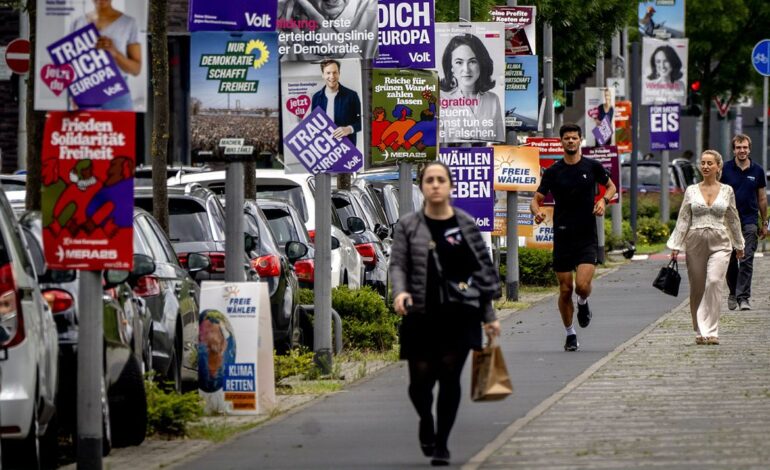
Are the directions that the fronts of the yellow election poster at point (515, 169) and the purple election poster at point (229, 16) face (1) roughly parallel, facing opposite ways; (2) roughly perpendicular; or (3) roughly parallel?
roughly parallel

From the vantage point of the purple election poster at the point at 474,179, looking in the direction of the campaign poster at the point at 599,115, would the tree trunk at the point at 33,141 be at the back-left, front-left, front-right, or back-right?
back-left

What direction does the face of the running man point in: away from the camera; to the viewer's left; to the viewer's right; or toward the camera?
toward the camera

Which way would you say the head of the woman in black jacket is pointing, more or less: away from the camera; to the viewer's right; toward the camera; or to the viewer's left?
toward the camera

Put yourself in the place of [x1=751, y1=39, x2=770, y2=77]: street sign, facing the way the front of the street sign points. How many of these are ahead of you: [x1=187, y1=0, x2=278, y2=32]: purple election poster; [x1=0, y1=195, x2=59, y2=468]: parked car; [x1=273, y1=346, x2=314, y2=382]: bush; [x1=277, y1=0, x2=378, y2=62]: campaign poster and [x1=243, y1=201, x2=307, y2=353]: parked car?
5

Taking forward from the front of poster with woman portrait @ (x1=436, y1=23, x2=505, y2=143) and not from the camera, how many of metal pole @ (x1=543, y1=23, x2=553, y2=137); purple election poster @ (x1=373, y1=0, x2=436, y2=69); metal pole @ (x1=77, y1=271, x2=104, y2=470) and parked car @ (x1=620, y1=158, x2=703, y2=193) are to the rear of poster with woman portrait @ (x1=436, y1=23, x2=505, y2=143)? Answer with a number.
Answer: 2

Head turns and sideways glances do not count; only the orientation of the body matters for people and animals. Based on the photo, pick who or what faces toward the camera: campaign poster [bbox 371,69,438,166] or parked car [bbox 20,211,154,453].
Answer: the campaign poster

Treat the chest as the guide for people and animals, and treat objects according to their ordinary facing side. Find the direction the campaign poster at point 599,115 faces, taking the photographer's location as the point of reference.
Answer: facing the viewer

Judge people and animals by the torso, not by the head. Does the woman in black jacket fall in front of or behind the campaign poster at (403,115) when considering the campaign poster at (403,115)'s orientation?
in front

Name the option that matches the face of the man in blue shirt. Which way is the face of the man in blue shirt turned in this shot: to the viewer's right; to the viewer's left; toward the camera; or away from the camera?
toward the camera

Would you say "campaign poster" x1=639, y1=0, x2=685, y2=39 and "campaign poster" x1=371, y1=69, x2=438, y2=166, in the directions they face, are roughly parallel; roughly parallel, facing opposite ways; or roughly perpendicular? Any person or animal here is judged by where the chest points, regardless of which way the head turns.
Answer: roughly parallel

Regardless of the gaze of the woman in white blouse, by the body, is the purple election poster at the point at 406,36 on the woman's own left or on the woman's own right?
on the woman's own right

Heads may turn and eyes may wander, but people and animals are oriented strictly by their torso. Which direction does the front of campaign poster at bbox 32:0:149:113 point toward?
toward the camera

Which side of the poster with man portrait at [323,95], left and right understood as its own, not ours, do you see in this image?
front

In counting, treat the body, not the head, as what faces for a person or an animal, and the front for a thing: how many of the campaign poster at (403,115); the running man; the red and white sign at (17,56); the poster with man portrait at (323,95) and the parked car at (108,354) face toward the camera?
4

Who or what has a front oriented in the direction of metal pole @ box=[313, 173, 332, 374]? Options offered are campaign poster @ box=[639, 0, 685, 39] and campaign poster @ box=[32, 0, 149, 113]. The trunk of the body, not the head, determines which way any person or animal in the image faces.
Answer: campaign poster @ box=[639, 0, 685, 39]
